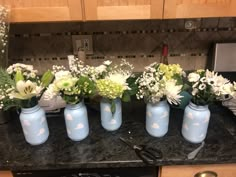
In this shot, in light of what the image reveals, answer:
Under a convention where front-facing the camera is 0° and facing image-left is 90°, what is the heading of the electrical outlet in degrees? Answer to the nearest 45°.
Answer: approximately 0°

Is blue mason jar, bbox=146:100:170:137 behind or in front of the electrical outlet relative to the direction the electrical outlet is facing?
in front

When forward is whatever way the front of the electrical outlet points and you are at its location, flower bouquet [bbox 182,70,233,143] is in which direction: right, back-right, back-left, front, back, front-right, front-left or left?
front-left

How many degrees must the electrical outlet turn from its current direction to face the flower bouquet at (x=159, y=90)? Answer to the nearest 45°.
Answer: approximately 45° to its left

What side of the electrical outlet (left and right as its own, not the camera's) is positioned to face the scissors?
front
